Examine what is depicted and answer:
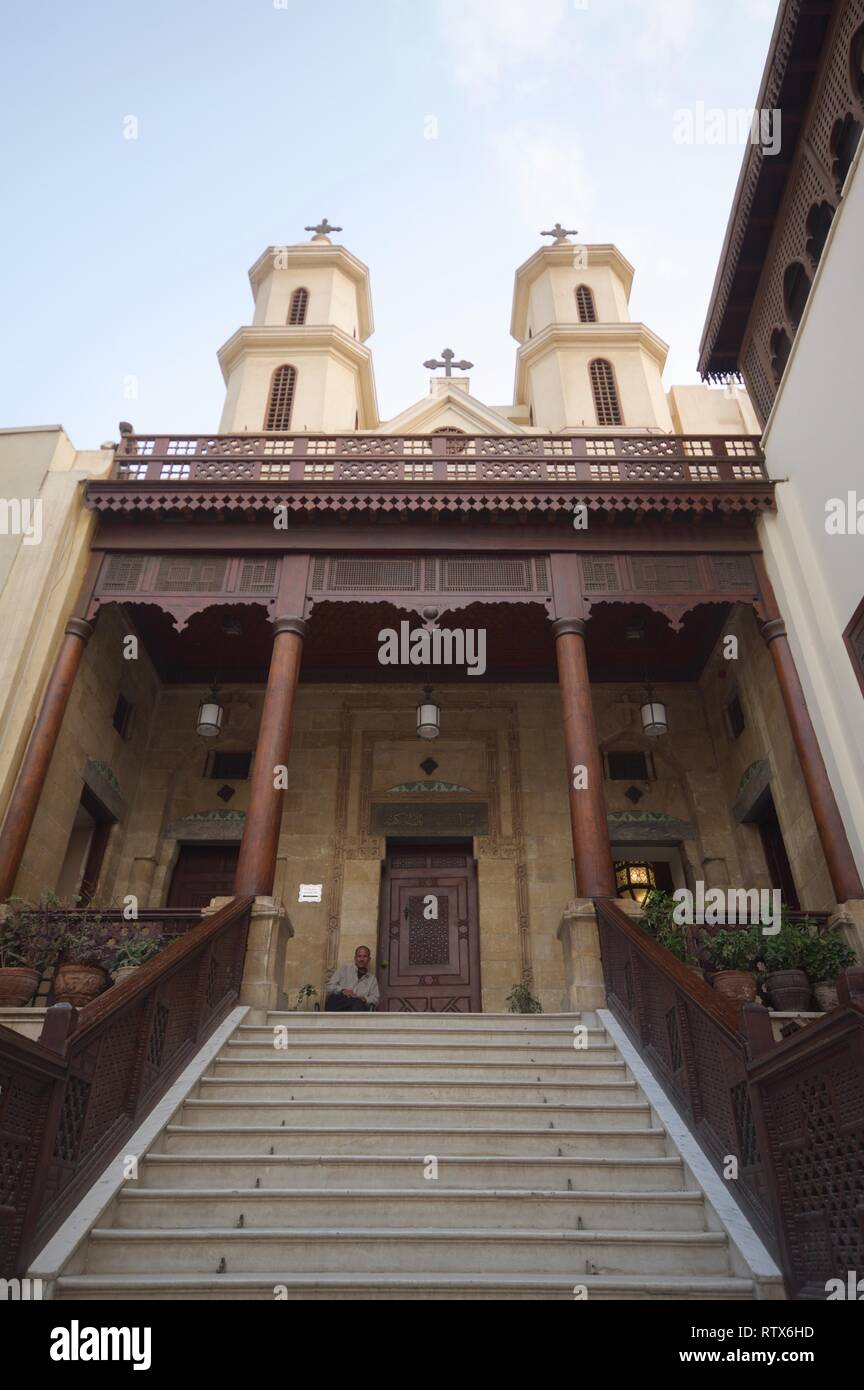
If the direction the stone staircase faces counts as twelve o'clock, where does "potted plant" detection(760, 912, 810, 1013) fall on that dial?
The potted plant is roughly at 8 o'clock from the stone staircase.

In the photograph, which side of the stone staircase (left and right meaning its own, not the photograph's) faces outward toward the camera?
front

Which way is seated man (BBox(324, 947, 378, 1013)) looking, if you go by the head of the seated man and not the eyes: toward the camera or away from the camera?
toward the camera

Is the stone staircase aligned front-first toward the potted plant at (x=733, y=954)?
no

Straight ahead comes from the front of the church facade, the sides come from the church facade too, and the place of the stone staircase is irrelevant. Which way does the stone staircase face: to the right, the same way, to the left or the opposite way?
the same way

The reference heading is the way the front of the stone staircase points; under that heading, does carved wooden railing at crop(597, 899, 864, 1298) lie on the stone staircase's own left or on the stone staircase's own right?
on the stone staircase's own left

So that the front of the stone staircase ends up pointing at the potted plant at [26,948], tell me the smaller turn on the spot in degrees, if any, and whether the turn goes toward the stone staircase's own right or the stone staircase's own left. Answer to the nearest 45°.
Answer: approximately 135° to the stone staircase's own right

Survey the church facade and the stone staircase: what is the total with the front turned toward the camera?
2

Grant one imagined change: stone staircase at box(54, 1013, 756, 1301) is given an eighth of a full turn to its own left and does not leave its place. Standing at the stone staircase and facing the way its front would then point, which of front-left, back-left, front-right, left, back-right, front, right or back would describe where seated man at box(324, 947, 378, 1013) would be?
back-left

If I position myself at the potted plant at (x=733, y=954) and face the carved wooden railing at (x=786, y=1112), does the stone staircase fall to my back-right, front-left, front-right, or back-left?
front-right

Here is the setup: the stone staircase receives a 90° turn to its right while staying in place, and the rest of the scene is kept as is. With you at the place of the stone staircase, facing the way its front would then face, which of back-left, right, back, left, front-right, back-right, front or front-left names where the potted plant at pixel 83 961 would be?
front-right

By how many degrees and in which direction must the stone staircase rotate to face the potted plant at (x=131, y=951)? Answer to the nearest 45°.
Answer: approximately 135° to its right

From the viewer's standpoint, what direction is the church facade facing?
toward the camera
